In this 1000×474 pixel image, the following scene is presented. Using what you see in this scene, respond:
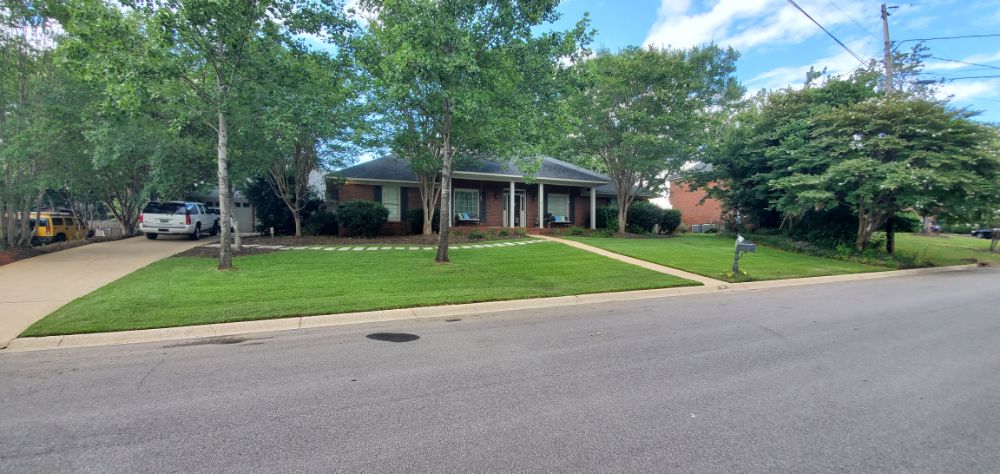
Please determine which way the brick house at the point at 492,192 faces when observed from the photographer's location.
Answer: facing the viewer

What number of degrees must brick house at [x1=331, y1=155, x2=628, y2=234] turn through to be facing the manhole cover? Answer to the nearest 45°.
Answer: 0° — it already faces it

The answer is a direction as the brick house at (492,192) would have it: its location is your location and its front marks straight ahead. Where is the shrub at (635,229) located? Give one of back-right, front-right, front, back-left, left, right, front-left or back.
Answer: left

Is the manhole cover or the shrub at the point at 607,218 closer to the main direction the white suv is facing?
the shrub

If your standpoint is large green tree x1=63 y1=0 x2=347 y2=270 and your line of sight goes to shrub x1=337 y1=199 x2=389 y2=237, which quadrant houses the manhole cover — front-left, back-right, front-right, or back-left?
back-right

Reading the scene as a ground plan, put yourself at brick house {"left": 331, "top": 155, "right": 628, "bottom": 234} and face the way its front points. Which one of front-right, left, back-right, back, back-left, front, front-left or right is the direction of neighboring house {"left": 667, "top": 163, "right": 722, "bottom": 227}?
back-left

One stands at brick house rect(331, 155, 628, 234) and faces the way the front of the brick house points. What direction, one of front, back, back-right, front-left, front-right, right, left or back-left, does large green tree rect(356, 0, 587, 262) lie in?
front

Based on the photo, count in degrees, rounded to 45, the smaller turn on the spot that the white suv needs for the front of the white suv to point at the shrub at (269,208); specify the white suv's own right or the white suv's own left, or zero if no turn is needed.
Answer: approximately 45° to the white suv's own right

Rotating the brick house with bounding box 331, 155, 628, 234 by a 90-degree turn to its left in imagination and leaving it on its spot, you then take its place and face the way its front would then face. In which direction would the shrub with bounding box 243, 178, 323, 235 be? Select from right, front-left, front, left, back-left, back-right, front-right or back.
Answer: back

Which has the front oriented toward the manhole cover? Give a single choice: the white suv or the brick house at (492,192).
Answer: the brick house

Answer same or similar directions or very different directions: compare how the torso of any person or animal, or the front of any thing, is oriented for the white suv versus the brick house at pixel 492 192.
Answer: very different directions

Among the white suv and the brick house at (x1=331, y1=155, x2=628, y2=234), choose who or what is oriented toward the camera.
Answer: the brick house

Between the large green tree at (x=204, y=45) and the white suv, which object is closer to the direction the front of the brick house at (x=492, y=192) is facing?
the large green tree

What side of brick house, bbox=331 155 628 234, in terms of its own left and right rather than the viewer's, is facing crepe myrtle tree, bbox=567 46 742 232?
left
